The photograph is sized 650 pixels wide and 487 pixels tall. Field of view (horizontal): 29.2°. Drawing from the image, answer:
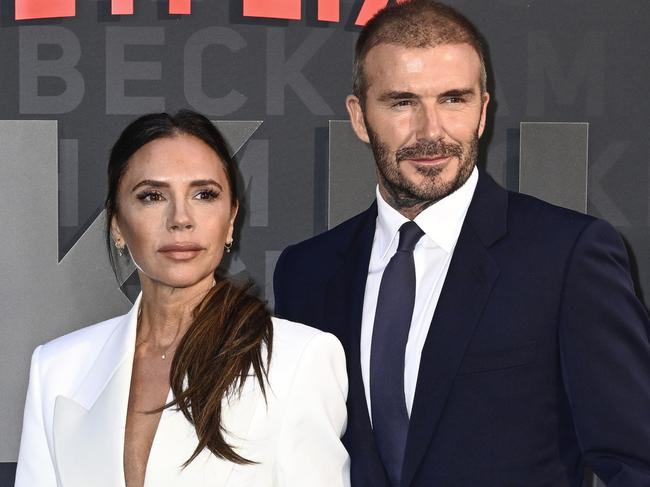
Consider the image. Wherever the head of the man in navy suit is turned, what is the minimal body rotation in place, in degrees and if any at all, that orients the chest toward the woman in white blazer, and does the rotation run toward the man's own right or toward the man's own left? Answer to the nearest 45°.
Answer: approximately 45° to the man's own right

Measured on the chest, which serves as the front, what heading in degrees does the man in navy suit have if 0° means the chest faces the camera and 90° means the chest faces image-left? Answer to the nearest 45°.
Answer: approximately 45°

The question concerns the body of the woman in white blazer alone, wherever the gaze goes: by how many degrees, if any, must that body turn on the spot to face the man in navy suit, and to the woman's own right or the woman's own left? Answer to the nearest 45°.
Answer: approximately 135° to the woman's own left

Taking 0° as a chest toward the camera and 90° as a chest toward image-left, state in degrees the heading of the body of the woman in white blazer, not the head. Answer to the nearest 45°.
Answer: approximately 45°
